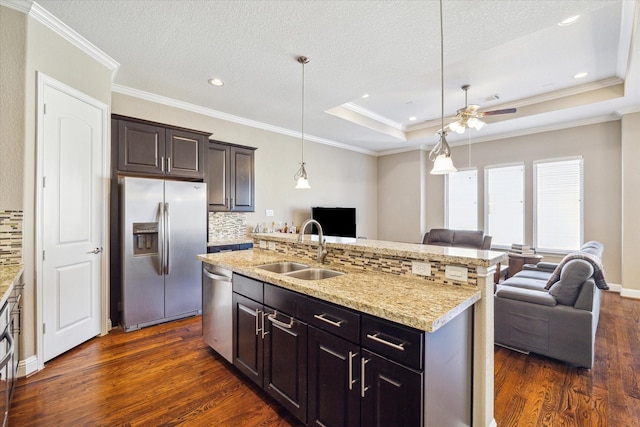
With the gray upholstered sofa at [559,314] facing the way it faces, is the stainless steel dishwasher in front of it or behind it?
in front

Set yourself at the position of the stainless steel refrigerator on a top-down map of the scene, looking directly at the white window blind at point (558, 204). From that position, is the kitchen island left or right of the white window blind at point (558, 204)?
right

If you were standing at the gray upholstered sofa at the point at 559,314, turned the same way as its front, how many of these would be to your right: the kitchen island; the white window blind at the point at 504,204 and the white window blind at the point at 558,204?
2

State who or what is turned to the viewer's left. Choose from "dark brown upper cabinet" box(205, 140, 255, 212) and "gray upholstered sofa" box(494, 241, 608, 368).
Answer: the gray upholstered sofa

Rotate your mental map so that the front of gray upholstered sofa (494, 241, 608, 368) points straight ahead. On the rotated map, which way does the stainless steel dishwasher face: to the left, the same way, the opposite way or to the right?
to the left

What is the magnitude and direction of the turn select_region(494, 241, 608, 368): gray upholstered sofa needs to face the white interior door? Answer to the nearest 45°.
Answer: approximately 45° to its left

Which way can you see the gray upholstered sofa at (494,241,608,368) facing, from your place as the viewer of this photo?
facing to the left of the viewer

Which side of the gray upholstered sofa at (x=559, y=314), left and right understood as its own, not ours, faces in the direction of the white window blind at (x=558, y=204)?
right

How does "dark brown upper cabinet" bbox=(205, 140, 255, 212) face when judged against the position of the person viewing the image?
facing the viewer and to the right of the viewer

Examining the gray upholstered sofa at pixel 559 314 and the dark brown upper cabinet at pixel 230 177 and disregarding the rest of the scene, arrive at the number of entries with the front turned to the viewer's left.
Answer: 1
